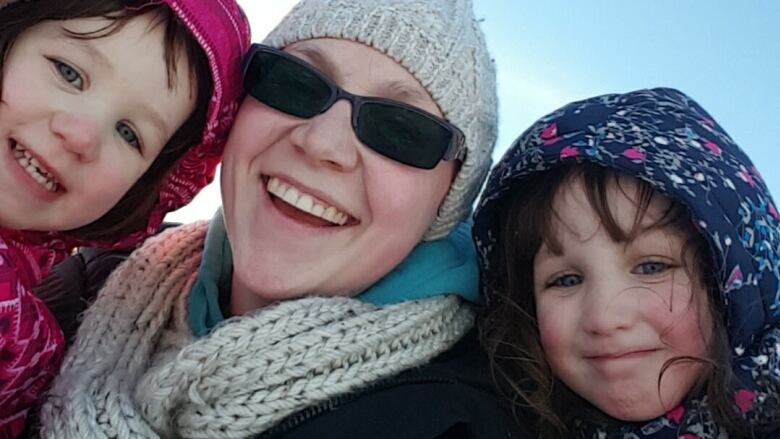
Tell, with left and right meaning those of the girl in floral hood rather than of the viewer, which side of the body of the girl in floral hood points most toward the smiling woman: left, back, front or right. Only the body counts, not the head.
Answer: right

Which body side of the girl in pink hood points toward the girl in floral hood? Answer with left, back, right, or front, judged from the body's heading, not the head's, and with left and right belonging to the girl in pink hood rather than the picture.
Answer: left

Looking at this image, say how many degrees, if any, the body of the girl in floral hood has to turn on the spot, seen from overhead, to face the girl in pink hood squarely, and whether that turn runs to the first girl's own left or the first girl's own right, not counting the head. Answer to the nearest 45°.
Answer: approximately 90° to the first girl's own right

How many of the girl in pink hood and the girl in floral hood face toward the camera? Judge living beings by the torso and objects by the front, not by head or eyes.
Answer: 2

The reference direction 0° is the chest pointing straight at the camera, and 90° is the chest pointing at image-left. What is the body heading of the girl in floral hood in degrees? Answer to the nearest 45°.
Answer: approximately 0°

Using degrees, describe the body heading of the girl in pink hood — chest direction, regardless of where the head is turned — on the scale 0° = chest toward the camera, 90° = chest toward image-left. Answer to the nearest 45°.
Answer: approximately 0°
